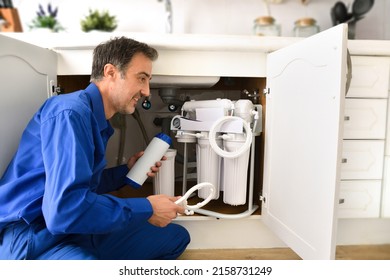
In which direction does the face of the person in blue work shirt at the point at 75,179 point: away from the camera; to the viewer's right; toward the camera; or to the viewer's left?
to the viewer's right

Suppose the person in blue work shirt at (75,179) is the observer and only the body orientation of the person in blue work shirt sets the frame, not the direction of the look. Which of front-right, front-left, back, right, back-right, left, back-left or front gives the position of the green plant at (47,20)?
left

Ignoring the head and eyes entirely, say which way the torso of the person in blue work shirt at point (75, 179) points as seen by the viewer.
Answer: to the viewer's right

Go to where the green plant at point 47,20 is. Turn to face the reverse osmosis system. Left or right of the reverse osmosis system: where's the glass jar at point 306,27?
left

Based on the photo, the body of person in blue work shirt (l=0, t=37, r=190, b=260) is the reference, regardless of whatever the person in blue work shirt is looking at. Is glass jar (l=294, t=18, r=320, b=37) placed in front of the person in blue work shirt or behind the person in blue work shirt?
in front

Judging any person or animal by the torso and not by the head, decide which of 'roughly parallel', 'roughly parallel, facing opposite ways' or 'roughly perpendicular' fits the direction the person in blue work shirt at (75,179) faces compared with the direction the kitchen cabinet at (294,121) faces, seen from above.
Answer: roughly perpendicular

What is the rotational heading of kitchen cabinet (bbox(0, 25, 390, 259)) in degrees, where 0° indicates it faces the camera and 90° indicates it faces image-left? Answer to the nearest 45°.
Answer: approximately 0°
